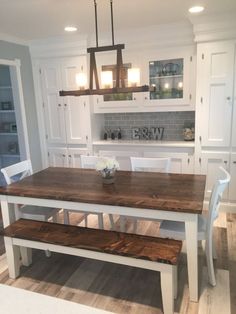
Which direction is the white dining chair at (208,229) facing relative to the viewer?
to the viewer's left

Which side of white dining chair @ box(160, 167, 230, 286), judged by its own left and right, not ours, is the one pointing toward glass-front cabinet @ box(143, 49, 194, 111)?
right

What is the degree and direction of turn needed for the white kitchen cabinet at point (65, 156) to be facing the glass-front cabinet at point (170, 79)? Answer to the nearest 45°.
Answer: approximately 45° to its left
